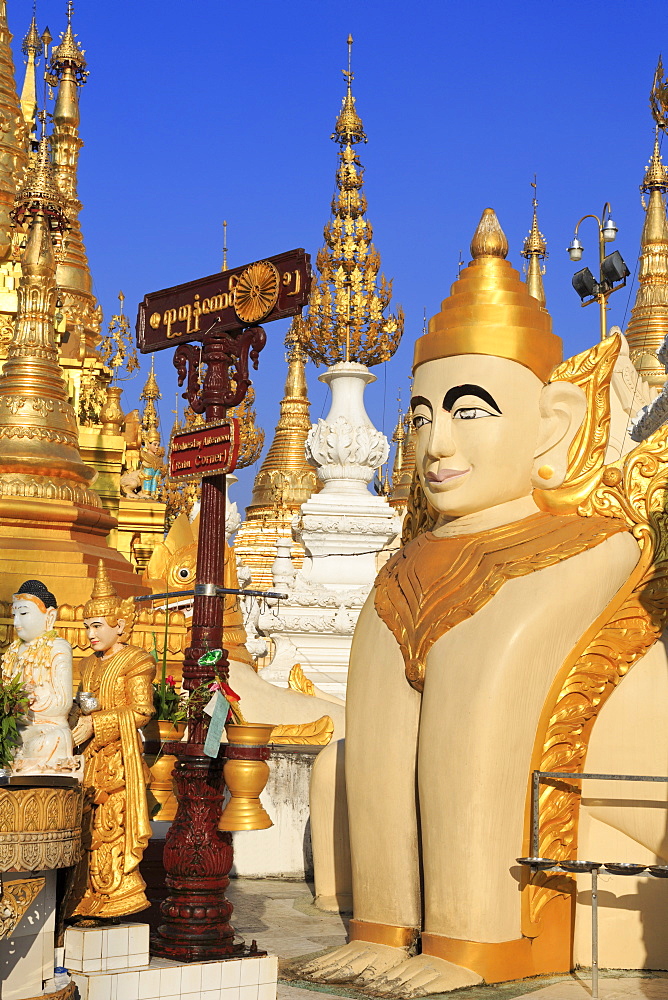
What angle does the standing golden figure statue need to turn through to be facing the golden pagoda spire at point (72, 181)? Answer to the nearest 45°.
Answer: approximately 135° to its right

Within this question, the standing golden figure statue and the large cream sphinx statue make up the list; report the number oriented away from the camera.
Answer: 0

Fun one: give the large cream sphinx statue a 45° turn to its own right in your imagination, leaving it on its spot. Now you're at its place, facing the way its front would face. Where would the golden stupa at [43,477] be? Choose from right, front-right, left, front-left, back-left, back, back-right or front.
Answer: front-right

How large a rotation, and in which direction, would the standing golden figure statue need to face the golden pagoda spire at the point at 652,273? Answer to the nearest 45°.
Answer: approximately 180°

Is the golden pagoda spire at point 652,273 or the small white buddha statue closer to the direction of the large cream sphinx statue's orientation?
the small white buddha statue

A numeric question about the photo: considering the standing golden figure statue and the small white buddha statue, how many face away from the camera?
0

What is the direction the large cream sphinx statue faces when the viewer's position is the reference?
facing the viewer and to the left of the viewer

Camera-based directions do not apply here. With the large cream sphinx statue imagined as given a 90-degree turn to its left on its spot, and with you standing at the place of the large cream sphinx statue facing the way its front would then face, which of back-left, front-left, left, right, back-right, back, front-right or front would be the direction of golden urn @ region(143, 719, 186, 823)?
back-right

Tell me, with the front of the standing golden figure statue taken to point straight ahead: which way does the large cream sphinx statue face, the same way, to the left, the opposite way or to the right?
the same way

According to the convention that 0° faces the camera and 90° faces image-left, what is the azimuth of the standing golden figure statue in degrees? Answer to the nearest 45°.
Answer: approximately 45°
